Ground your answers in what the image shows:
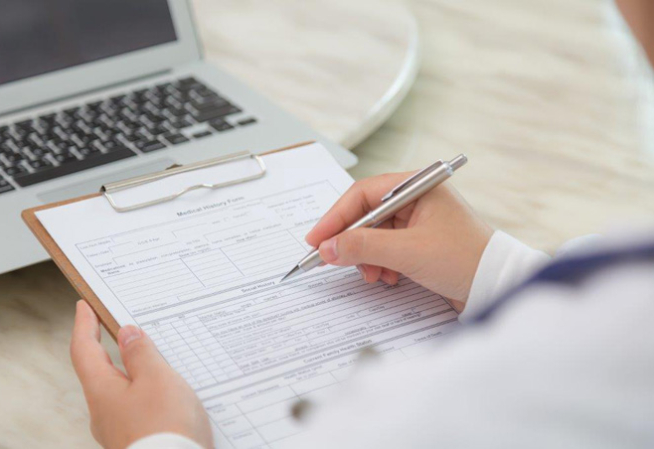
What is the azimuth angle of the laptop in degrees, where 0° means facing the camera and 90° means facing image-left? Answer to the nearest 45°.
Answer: approximately 315°

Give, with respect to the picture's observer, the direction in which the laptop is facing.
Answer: facing the viewer and to the right of the viewer
